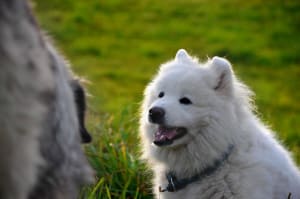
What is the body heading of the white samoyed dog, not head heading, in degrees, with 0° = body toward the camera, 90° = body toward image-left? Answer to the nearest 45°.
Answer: approximately 45°
